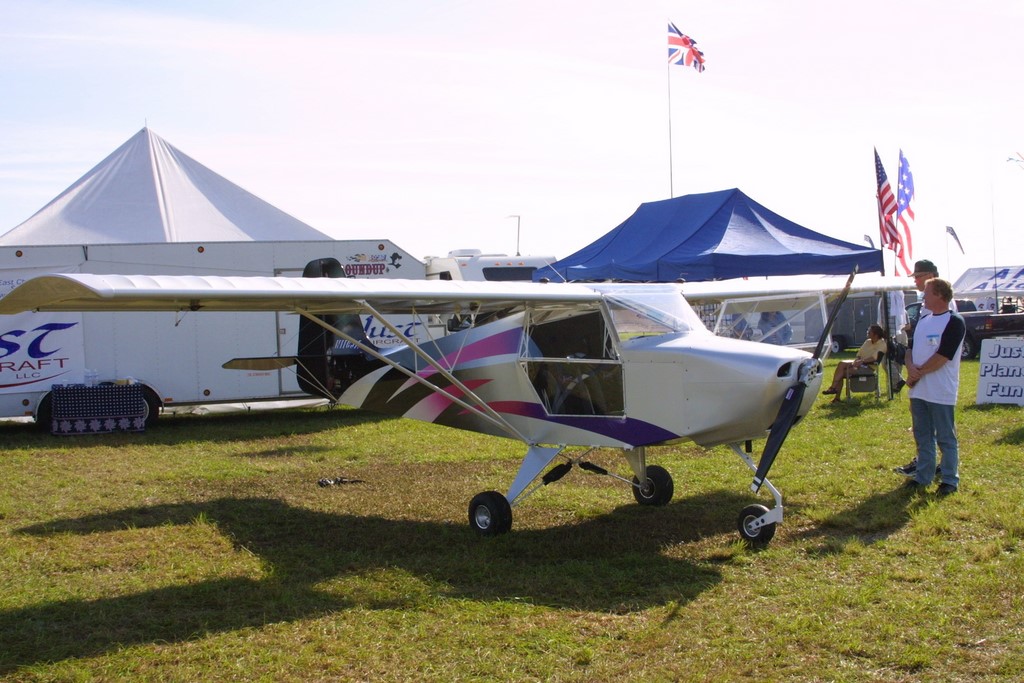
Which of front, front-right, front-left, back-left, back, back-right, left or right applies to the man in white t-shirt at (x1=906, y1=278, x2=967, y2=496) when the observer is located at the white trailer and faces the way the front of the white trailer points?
front-right

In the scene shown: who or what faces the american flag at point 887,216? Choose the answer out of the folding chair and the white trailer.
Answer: the white trailer

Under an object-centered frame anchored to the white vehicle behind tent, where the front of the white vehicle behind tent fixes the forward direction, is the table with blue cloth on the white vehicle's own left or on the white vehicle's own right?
on the white vehicle's own right

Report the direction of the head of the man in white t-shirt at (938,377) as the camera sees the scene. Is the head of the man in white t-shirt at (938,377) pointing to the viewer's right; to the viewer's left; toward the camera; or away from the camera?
to the viewer's left

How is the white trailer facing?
to the viewer's right

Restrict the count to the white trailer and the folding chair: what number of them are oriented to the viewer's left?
1

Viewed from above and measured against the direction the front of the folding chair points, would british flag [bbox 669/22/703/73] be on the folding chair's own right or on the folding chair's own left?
on the folding chair's own right

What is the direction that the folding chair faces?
to the viewer's left
